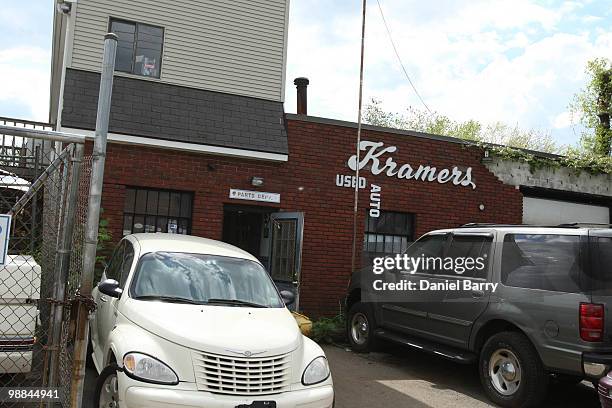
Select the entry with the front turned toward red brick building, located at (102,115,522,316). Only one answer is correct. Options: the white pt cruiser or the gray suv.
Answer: the gray suv

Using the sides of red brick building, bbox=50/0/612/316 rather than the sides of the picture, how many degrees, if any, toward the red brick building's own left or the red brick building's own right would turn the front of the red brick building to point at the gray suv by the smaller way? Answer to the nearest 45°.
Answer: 0° — it already faces it

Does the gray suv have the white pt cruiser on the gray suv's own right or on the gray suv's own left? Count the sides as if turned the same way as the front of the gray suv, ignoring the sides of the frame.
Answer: on the gray suv's own left

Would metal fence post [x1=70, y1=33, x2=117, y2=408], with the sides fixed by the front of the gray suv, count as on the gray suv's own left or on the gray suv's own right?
on the gray suv's own left

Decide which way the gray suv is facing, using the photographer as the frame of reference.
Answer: facing away from the viewer and to the left of the viewer

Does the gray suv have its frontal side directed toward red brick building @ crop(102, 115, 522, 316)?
yes

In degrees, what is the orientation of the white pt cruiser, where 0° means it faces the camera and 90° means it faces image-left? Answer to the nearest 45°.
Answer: approximately 315°

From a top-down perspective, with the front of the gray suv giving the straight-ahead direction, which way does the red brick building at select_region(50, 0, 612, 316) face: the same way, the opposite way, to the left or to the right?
the opposite way

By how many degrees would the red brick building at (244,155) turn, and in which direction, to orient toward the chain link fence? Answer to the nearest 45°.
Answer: approximately 45° to its right

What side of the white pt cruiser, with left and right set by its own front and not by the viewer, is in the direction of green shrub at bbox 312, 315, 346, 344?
left
